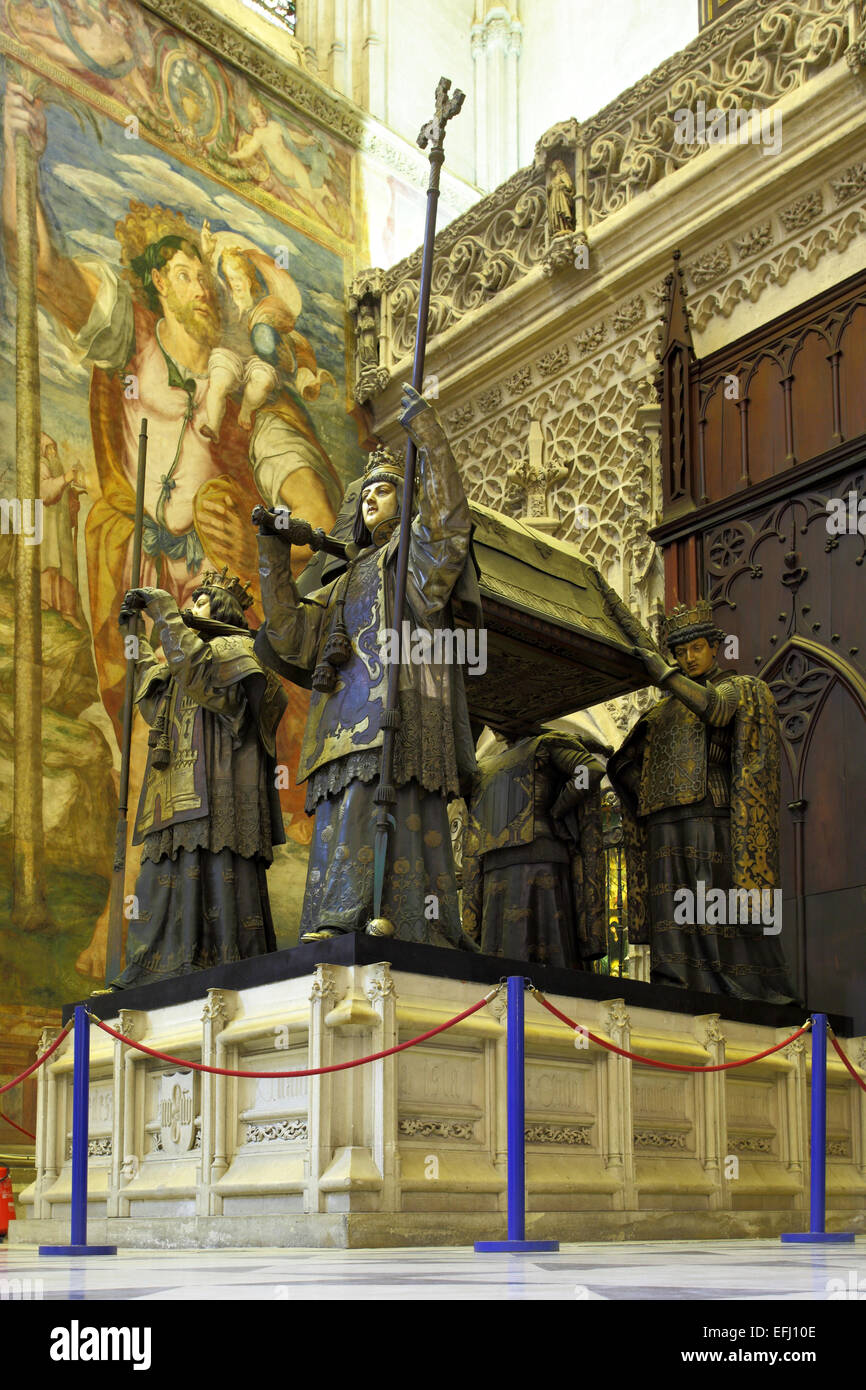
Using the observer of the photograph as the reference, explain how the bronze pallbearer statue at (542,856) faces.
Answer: facing the viewer and to the left of the viewer

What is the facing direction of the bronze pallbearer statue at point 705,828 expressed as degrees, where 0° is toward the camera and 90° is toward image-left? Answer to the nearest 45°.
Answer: approximately 45°

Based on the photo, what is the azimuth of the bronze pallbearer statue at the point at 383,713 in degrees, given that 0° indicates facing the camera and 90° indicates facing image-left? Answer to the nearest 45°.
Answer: approximately 45°

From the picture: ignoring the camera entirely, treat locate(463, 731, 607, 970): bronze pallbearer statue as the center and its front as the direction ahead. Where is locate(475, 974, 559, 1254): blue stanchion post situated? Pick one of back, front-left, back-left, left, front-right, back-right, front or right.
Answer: front-left

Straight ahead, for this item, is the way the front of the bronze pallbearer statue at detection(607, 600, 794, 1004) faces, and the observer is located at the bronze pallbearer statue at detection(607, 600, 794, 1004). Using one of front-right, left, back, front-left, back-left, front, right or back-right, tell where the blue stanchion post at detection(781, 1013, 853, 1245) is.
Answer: front-left

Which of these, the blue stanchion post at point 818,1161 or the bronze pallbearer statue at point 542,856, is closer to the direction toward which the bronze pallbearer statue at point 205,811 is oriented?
the blue stanchion post

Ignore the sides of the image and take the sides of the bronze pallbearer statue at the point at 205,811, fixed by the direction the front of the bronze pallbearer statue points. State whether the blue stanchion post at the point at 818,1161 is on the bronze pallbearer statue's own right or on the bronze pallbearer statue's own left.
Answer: on the bronze pallbearer statue's own left

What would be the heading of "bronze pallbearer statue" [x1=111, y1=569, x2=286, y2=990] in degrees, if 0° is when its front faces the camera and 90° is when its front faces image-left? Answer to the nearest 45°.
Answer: approximately 45°

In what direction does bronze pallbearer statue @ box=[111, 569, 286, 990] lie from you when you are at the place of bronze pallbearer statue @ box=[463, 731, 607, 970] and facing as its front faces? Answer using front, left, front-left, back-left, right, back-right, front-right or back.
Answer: front

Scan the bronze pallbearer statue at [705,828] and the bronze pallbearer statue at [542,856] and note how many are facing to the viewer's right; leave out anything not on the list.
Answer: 0
